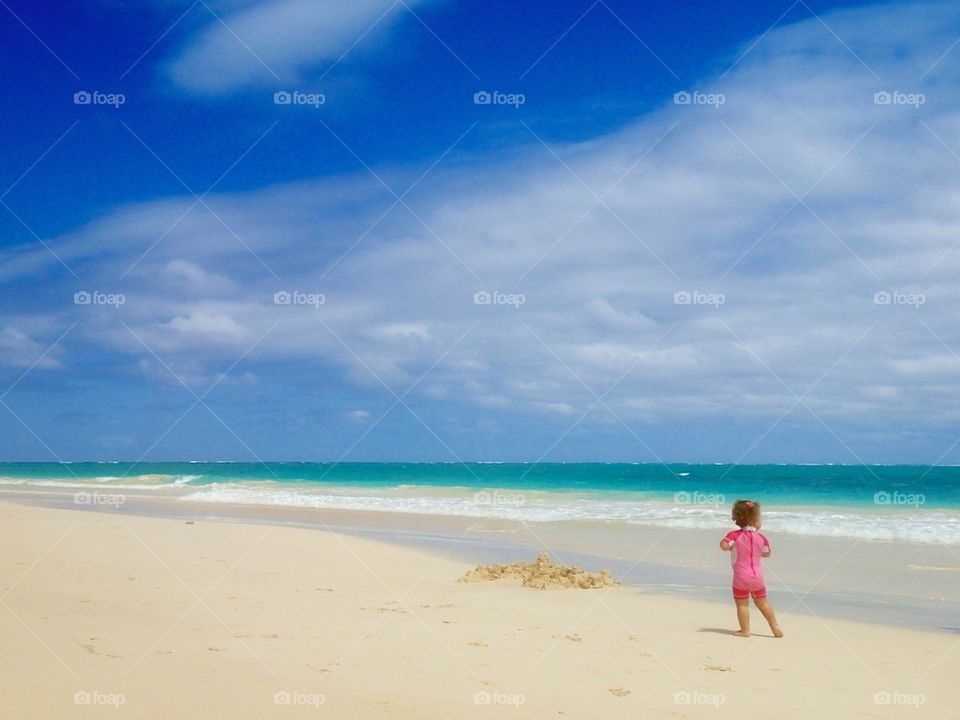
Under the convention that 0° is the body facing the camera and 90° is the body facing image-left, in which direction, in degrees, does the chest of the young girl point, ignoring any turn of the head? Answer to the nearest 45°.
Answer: approximately 180°

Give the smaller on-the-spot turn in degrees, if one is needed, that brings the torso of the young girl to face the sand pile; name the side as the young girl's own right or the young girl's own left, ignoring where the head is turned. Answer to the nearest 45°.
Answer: approximately 45° to the young girl's own left
